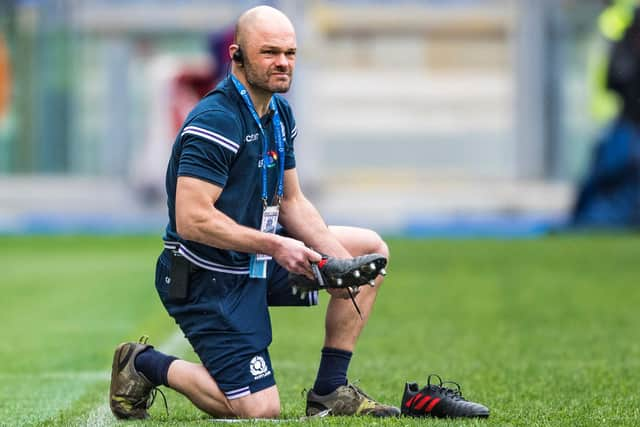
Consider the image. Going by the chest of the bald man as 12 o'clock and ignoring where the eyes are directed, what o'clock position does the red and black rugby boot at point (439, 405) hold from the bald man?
The red and black rugby boot is roughly at 11 o'clock from the bald man.

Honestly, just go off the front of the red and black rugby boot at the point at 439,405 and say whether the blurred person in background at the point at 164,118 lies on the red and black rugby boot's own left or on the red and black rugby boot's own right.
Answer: on the red and black rugby boot's own left

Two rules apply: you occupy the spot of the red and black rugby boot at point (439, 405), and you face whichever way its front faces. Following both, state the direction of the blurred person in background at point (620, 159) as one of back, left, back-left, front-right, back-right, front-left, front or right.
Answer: left

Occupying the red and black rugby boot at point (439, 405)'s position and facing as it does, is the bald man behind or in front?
behind

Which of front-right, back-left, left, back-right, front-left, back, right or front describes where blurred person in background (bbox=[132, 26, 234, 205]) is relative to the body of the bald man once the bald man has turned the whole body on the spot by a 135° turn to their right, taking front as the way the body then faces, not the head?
right

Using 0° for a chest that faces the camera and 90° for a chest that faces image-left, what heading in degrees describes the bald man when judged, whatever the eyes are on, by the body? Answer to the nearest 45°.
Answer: approximately 315°

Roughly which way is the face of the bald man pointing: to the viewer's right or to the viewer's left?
to the viewer's right

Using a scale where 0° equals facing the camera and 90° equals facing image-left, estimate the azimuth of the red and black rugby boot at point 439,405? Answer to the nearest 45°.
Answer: approximately 270°

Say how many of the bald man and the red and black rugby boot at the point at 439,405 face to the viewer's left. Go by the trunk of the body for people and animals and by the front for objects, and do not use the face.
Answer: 0

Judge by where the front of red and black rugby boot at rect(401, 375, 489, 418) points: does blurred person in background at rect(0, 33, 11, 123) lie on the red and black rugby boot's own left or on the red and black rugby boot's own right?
on the red and black rugby boot's own left
